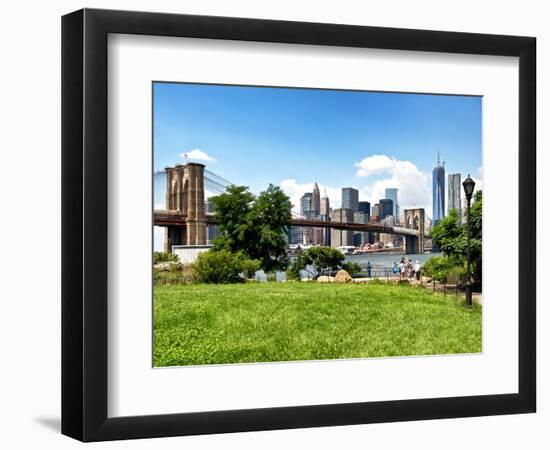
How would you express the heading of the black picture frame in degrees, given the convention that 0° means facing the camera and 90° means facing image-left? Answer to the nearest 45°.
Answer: approximately 315°
